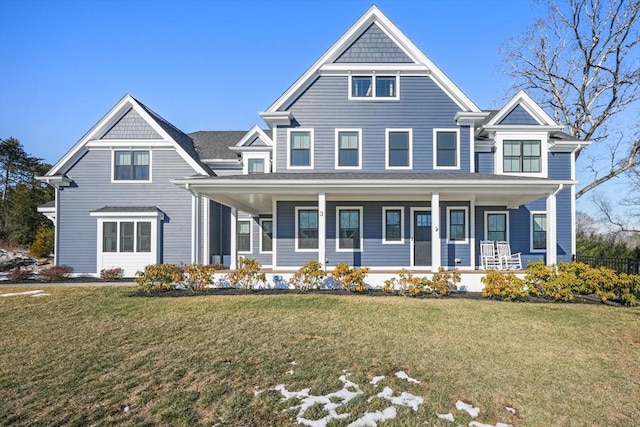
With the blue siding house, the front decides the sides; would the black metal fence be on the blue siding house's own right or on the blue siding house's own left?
on the blue siding house's own left

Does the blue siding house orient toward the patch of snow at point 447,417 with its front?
yes

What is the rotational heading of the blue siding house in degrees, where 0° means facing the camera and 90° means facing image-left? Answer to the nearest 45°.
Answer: approximately 0°

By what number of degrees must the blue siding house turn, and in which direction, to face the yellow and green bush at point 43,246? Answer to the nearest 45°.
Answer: approximately 135° to its right

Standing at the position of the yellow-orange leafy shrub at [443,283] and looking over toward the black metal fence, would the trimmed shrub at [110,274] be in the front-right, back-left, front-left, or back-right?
back-left

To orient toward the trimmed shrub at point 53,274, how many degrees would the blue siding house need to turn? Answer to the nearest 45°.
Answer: approximately 90° to its right

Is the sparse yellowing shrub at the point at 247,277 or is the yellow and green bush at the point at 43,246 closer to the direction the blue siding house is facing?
the sparse yellowing shrub
